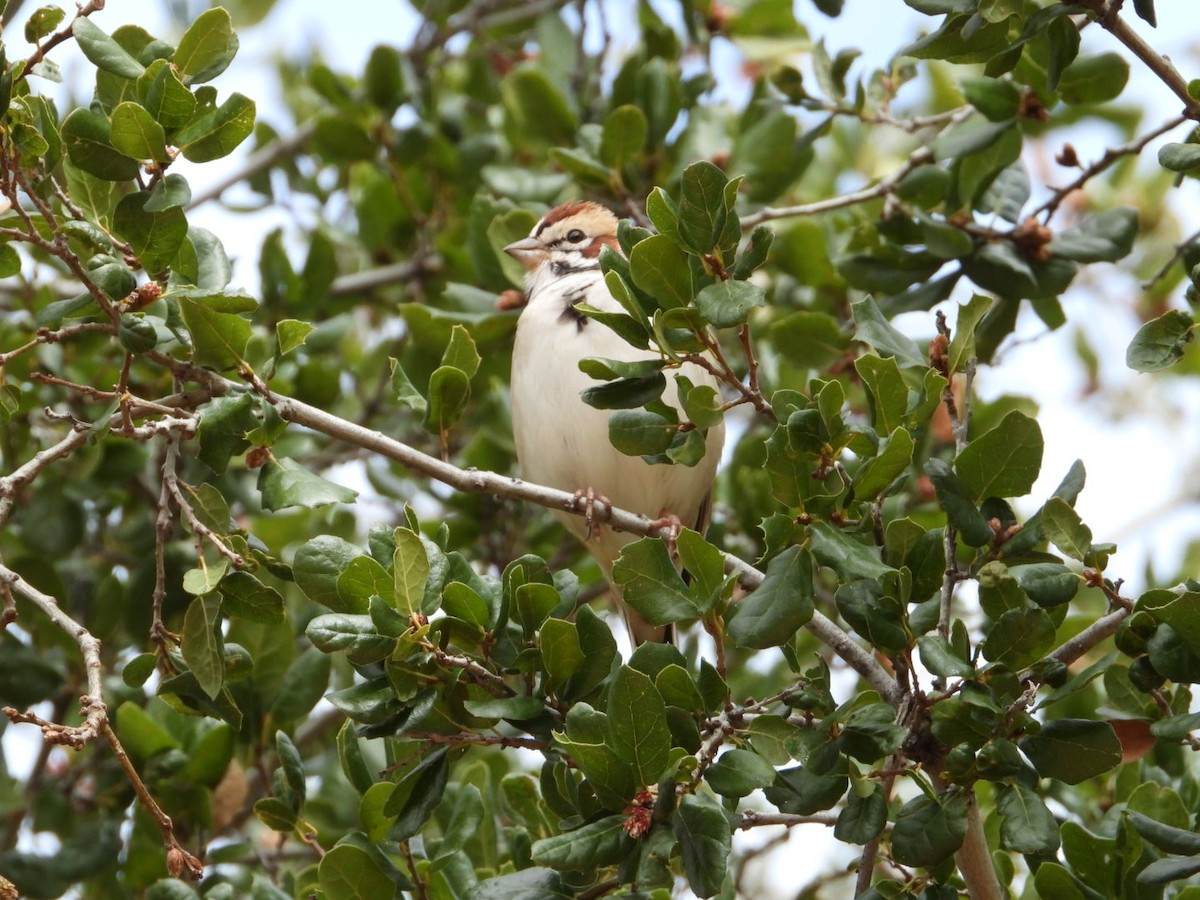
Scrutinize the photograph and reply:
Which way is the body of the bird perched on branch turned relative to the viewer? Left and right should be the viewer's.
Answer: facing the viewer and to the left of the viewer
